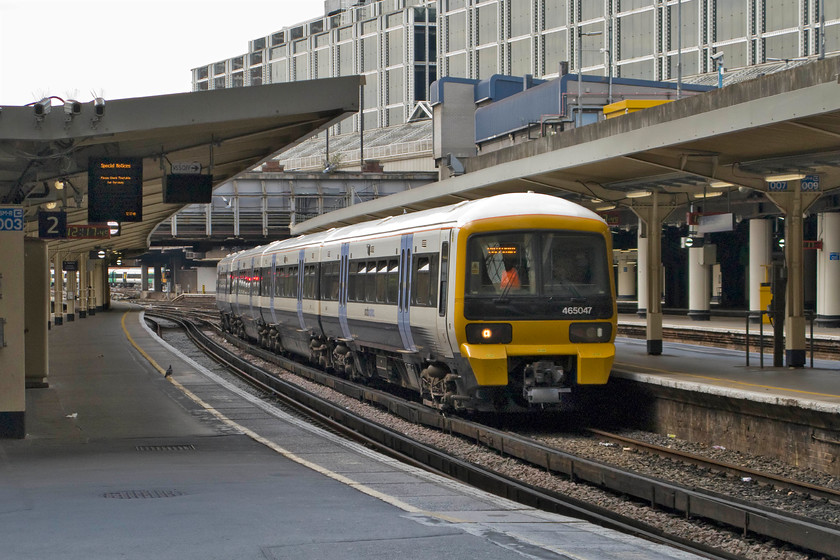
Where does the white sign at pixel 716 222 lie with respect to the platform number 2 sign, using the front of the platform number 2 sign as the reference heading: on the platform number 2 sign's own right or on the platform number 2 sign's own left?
on the platform number 2 sign's own left

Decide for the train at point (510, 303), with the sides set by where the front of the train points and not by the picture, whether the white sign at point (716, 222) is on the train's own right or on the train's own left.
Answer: on the train's own left

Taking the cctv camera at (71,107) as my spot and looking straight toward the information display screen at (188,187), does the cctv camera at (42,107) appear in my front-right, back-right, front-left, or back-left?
back-left

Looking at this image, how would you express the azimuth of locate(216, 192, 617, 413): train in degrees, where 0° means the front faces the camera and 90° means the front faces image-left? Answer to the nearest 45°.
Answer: approximately 315°

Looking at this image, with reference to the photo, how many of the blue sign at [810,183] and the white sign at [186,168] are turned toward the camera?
2

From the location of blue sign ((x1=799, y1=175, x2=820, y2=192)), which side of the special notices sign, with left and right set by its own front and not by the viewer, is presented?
left

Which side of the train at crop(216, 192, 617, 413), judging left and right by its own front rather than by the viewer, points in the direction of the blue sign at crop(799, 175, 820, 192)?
front

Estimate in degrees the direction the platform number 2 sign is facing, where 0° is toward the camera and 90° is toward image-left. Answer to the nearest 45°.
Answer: approximately 0°
